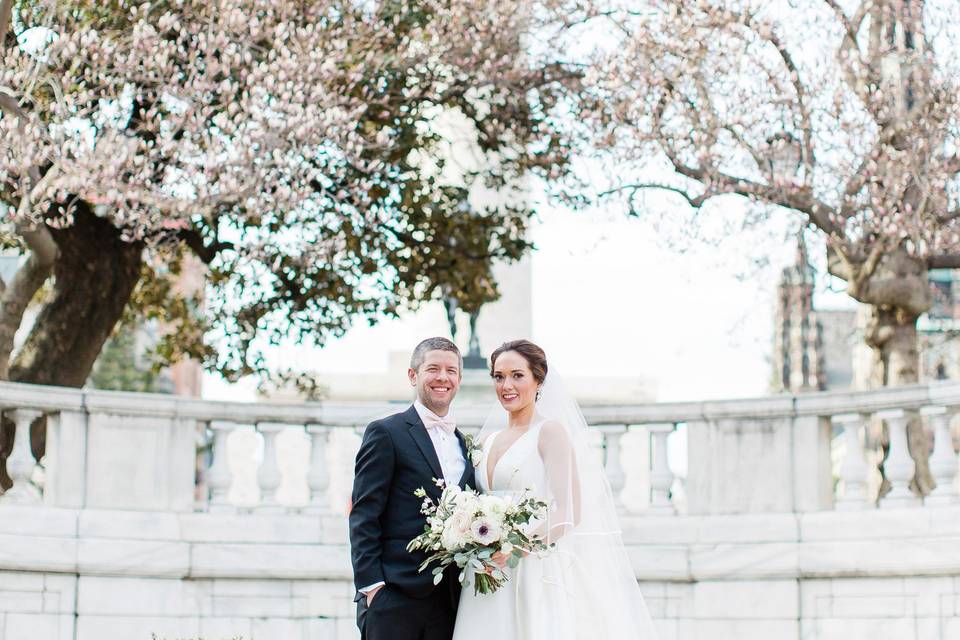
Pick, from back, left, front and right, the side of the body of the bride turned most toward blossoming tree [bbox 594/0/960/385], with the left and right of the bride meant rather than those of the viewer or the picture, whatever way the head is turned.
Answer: back

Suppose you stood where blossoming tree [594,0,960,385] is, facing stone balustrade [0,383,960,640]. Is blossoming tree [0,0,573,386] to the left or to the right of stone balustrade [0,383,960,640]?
right

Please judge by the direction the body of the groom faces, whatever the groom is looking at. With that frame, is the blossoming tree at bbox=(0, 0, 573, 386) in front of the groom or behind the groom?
behind

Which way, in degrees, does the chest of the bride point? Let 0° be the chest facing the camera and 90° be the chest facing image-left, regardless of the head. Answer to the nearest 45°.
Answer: approximately 45°

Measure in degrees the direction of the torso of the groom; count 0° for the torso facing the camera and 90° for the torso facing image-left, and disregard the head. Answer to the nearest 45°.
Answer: approximately 315°

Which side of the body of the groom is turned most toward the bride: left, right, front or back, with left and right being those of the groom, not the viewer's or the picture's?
left

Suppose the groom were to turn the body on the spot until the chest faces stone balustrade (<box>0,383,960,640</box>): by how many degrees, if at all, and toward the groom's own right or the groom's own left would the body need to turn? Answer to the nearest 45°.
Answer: approximately 135° to the groom's own left

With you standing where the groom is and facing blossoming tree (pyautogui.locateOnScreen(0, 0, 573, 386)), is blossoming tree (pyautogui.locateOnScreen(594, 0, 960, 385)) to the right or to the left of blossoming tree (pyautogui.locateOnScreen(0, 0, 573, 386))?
right

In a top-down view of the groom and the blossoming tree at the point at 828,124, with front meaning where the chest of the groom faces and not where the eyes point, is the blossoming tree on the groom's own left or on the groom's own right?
on the groom's own left

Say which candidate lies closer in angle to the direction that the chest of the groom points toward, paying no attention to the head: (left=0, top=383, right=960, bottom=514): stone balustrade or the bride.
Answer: the bride
